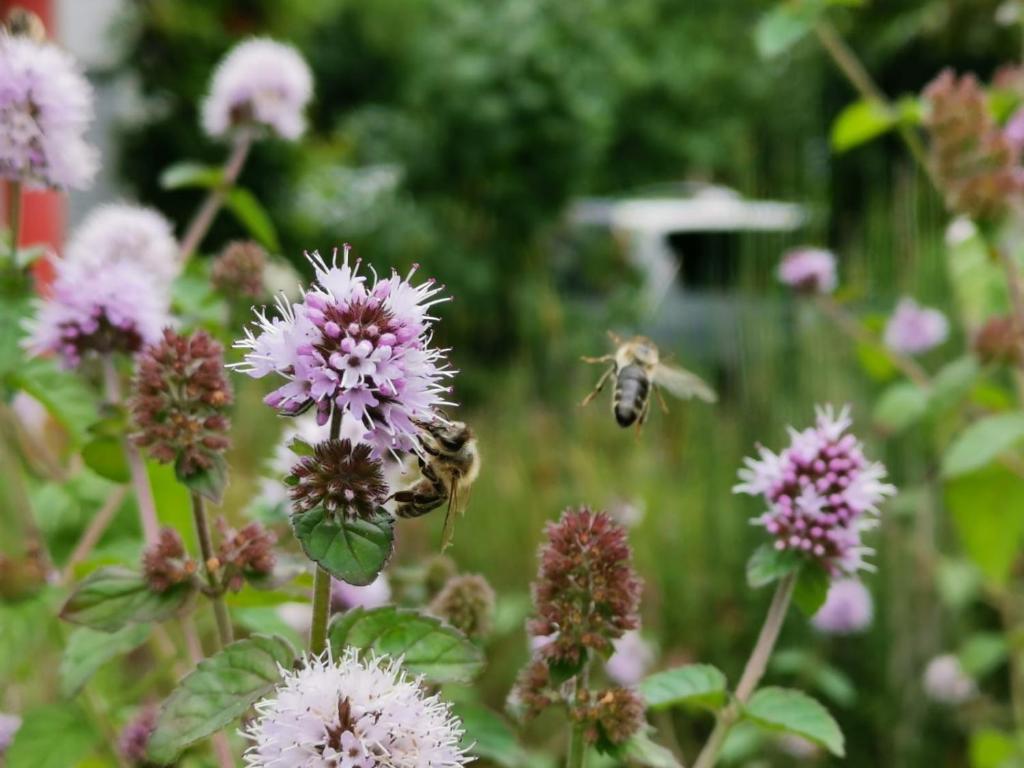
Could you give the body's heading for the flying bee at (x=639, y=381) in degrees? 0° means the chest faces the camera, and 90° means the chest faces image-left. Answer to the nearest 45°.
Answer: approximately 180°

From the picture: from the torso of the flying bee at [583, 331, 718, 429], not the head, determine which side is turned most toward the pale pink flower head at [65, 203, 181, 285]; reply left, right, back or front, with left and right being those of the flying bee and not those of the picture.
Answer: left

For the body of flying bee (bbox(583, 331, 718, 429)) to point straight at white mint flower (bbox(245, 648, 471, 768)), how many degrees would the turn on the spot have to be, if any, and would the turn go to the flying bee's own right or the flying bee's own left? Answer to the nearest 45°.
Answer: approximately 180°

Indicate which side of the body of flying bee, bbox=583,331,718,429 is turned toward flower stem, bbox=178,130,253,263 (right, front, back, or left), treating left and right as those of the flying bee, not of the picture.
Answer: left

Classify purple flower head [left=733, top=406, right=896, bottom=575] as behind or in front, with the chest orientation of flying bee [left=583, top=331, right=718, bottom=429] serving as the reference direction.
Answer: behind

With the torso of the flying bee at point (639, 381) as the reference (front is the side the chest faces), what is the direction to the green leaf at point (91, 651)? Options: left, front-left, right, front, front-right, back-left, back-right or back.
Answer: back-left
